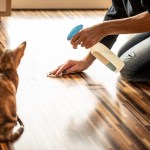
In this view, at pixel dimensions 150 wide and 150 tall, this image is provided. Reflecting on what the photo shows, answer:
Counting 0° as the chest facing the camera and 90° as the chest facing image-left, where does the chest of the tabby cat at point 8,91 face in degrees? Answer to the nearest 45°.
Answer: approximately 180°
